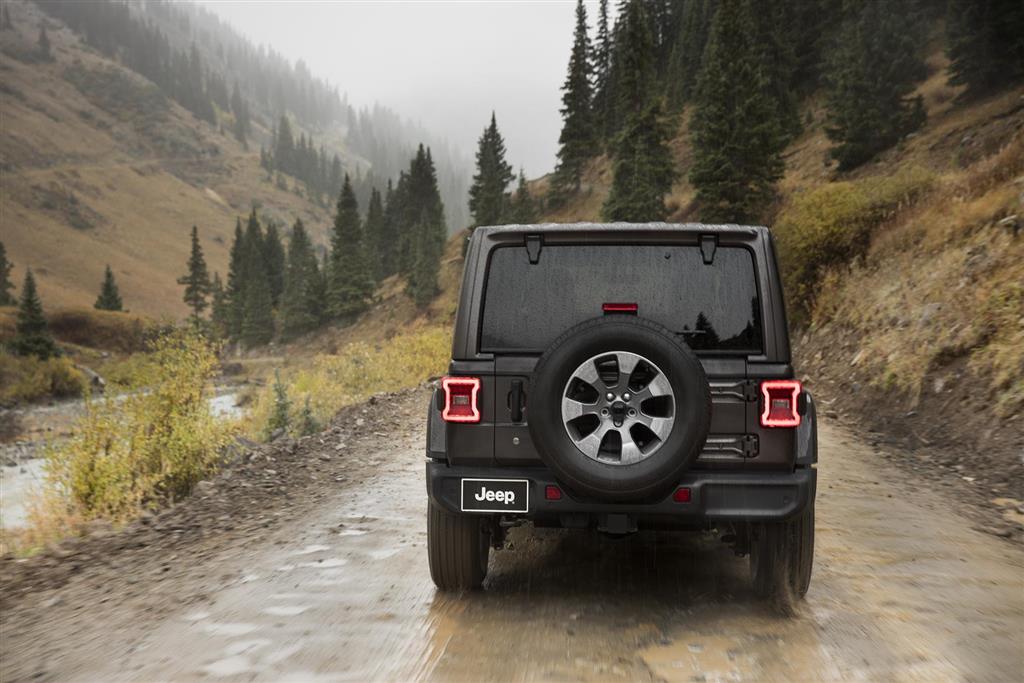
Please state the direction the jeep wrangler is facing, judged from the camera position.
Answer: facing away from the viewer

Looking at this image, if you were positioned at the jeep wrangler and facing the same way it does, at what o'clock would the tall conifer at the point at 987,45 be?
The tall conifer is roughly at 1 o'clock from the jeep wrangler.

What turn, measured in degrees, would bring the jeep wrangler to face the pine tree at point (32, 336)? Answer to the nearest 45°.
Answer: approximately 45° to its left

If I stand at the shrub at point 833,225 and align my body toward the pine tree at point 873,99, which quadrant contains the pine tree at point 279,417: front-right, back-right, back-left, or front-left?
back-left

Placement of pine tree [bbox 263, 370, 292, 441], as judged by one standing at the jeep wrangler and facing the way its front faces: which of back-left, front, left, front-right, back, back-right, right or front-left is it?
front-left

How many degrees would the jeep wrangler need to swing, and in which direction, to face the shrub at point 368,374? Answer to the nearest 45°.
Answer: approximately 45° to its left

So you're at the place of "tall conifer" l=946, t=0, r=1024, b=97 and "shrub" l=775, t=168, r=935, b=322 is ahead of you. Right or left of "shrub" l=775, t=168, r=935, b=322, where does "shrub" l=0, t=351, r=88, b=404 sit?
right
